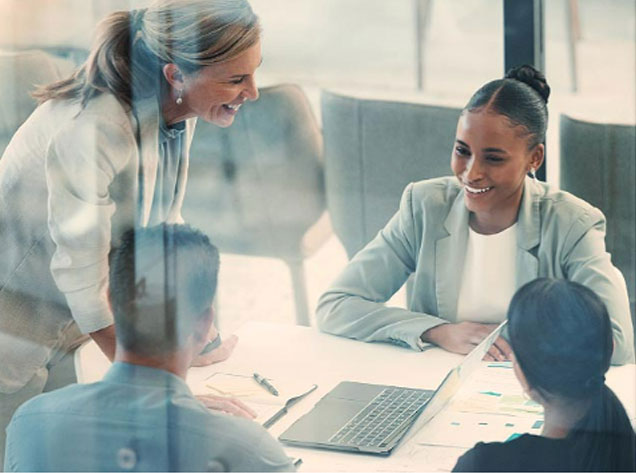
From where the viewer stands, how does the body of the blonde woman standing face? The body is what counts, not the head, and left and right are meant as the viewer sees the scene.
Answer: facing to the right of the viewer

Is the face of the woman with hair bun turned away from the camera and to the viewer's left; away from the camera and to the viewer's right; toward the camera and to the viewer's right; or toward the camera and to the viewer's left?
toward the camera and to the viewer's left

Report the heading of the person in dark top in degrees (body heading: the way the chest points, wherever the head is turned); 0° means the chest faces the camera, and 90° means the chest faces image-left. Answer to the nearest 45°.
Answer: approximately 135°

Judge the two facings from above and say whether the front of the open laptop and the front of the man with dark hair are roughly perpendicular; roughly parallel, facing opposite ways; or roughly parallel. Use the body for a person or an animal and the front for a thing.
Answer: roughly perpendicular

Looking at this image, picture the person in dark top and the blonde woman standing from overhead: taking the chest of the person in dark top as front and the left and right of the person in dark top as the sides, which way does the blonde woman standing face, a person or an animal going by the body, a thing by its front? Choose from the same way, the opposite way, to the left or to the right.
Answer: to the right

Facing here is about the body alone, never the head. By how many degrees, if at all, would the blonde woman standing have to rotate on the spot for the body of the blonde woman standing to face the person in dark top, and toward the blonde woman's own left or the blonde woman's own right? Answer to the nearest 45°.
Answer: approximately 45° to the blonde woman's own right

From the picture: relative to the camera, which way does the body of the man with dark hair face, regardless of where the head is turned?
away from the camera

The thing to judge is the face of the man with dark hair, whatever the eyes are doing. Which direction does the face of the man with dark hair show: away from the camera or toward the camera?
away from the camera

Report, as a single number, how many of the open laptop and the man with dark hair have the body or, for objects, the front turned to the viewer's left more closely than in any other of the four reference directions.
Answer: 1

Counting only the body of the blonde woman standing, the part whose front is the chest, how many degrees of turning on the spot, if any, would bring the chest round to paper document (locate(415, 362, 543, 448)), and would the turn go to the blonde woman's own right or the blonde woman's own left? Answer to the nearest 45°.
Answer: approximately 45° to the blonde woman's own right

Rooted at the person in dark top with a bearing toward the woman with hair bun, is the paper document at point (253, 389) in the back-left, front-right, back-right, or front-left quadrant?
front-left

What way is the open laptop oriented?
to the viewer's left
